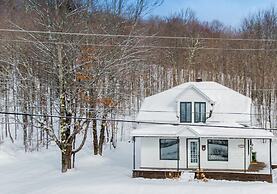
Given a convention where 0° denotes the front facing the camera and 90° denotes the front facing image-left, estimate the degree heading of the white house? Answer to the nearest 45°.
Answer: approximately 0°
